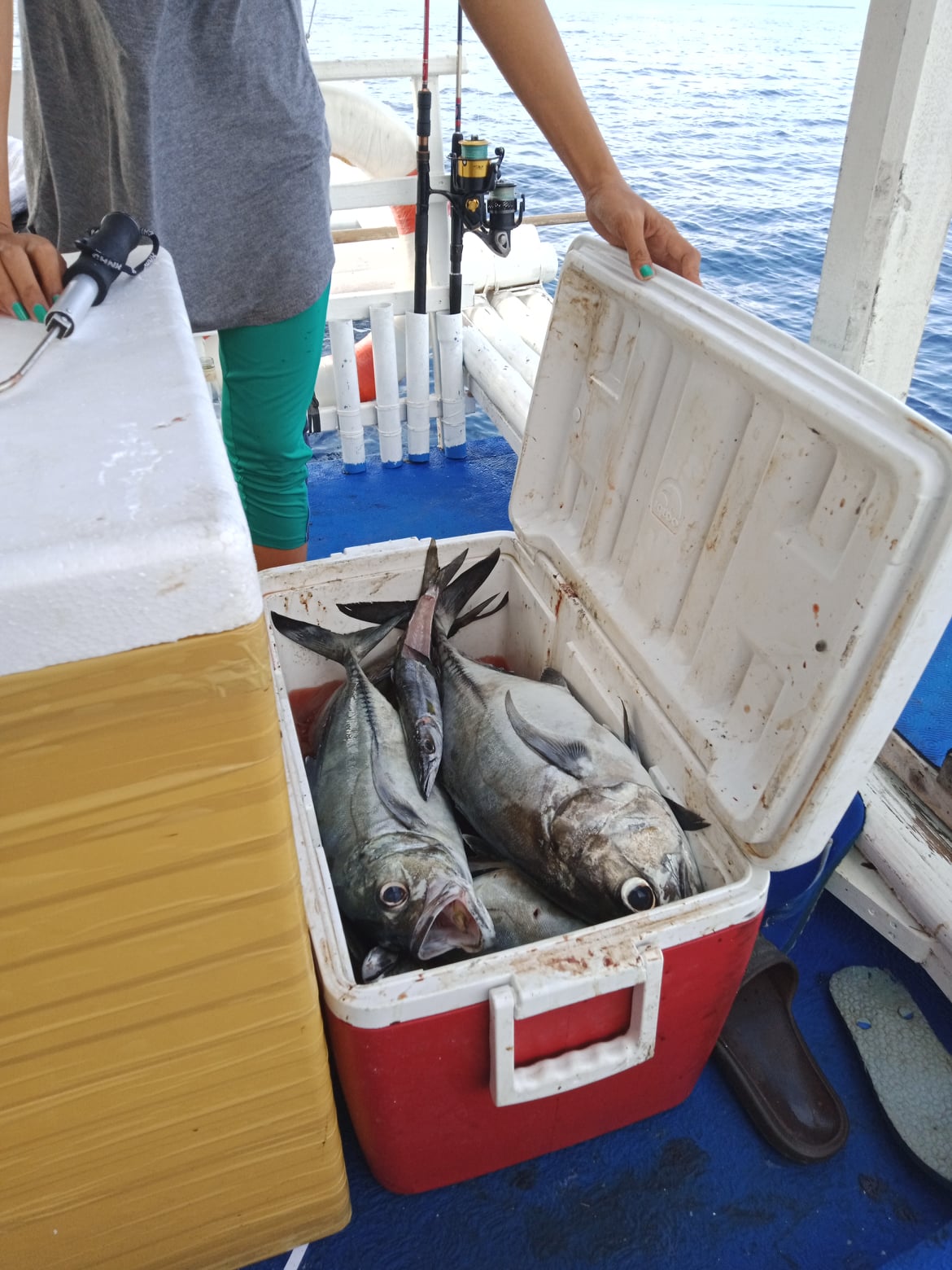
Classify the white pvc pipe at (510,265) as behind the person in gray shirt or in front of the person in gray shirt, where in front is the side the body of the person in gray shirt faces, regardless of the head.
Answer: behind

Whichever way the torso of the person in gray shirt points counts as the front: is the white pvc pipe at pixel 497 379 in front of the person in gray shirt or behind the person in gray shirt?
behind

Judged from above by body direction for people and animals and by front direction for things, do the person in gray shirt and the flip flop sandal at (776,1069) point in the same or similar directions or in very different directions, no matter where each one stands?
very different directions

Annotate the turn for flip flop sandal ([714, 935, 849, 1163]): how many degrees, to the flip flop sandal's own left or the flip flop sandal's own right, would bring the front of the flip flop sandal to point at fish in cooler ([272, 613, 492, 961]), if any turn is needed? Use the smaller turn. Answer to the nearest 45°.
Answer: approximately 45° to the flip flop sandal's own left

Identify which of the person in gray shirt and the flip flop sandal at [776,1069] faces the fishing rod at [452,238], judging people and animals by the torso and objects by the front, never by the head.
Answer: the flip flop sandal

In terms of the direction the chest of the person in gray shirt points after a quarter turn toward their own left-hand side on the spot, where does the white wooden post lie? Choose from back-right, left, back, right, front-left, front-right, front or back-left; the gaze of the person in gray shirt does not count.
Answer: front

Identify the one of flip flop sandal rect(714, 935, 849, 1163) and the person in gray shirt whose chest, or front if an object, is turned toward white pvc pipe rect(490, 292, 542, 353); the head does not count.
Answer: the flip flop sandal

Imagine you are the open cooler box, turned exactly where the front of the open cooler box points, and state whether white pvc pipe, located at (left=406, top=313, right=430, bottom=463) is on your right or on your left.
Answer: on your right

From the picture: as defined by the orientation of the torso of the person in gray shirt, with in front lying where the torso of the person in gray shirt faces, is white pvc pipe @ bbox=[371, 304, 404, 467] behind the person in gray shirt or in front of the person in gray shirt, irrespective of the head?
behind

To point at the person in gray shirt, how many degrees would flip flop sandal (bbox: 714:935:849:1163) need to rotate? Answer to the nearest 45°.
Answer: approximately 45° to its left
